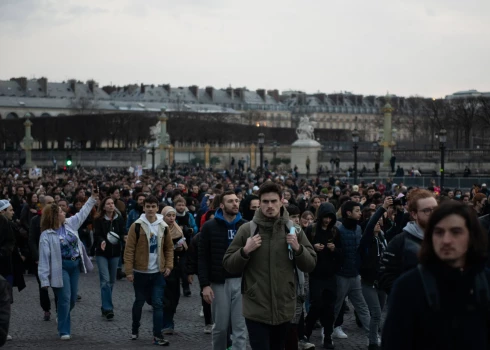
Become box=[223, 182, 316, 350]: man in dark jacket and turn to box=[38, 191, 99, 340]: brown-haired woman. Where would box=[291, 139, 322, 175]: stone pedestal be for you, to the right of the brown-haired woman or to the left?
right

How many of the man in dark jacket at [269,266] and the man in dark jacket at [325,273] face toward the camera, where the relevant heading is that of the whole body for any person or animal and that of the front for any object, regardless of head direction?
2

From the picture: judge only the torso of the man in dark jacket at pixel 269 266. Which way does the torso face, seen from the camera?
toward the camera

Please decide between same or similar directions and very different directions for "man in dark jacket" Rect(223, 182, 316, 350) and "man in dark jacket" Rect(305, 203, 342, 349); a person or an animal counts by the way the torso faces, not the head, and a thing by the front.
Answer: same or similar directions

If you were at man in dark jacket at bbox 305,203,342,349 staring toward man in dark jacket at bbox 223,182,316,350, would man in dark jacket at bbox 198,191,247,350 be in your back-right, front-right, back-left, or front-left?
front-right

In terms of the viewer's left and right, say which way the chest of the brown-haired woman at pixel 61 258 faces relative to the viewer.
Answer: facing the viewer and to the right of the viewer

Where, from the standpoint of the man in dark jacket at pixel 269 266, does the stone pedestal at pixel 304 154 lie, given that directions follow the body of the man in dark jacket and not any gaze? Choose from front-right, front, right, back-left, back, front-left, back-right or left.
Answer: back

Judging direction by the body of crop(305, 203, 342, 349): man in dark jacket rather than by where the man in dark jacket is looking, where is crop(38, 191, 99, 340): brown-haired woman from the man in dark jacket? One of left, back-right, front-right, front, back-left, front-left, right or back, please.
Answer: right

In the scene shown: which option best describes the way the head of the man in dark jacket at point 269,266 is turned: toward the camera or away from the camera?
toward the camera

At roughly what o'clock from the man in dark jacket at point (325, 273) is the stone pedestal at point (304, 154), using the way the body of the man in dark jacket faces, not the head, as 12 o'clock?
The stone pedestal is roughly at 6 o'clock from the man in dark jacket.

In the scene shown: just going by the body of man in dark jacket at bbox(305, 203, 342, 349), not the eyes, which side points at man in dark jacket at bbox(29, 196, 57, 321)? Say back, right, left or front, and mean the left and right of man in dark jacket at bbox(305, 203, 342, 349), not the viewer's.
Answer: right

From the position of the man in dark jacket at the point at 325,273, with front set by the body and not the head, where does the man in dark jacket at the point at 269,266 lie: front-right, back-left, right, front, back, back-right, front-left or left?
front

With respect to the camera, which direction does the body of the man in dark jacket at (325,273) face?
toward the camera
